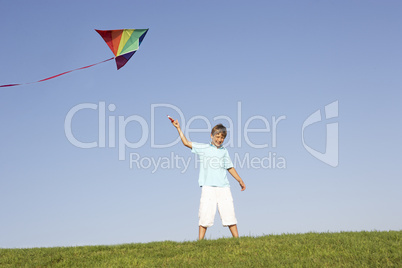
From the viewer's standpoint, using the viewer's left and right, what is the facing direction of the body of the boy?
facing the viewer
